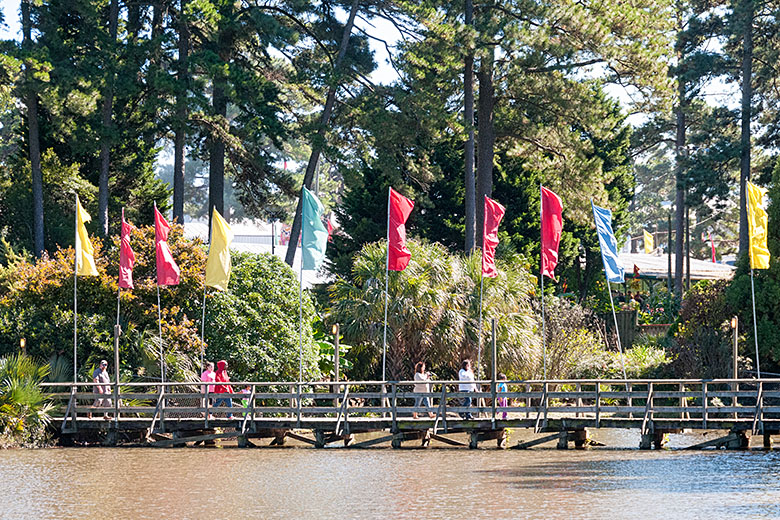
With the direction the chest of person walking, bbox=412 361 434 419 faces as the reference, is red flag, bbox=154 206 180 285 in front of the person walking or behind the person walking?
behind
